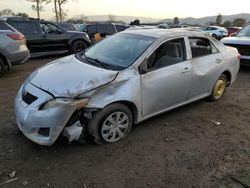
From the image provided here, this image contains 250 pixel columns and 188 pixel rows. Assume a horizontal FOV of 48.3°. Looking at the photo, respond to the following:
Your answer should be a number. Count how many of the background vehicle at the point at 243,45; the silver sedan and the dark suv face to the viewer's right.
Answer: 1

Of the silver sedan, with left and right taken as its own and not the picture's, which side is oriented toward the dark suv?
right

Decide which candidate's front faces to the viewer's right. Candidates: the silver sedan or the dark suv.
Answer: the dark suv

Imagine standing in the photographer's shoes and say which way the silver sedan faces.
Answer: facing the viewer and to the left of the viewer

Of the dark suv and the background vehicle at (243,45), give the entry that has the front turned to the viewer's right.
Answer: the dark suv

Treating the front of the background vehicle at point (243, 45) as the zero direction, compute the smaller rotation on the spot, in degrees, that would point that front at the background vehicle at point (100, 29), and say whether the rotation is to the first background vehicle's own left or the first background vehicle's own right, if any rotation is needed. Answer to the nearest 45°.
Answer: approximately 90° to the first background vehicle's own right

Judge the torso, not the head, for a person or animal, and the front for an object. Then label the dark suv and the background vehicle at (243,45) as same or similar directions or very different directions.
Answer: very different directions

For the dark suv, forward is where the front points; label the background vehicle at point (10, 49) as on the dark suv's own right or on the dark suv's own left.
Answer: on the dark suv's own right

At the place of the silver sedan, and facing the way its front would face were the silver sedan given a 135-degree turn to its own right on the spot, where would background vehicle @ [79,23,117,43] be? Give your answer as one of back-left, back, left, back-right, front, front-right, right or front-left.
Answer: front

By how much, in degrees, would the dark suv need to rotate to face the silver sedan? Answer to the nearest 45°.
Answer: approximately 90° to its right

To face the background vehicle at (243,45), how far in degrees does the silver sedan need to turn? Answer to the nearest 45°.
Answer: approximately 180°

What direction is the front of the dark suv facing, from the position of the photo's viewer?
facing to the right of the viewer

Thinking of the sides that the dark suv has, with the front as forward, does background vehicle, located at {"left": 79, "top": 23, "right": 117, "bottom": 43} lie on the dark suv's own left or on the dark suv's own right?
on the dark suv's own left

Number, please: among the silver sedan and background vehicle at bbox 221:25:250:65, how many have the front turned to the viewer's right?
0

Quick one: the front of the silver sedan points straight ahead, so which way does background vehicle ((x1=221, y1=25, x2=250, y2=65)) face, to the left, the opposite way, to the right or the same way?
the same way
